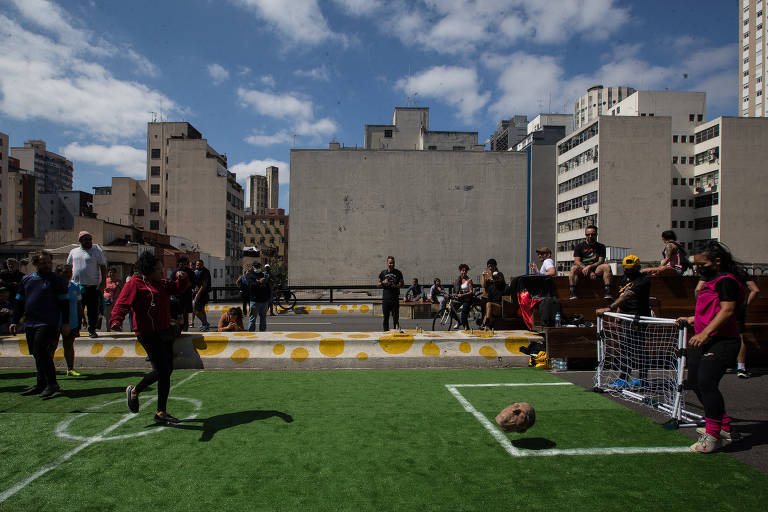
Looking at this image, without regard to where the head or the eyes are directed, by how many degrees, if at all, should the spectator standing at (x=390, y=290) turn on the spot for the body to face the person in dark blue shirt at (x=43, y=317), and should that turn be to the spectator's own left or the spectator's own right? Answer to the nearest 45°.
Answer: approximately 45° to the spectator's own right

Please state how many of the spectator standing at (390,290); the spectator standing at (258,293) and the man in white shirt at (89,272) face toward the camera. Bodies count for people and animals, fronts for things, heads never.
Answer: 3

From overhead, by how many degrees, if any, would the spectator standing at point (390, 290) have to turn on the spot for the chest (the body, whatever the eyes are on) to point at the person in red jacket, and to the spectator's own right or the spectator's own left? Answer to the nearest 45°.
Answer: approximately 45° to the spectator's own right

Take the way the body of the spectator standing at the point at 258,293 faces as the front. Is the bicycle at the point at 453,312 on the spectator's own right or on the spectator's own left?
on the spectator's own left

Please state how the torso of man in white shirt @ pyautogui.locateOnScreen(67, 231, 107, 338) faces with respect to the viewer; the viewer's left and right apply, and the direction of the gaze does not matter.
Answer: facing the viewer

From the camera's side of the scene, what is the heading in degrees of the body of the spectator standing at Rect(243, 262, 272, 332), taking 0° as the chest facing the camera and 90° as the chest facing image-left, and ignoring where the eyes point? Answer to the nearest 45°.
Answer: approximately 0°

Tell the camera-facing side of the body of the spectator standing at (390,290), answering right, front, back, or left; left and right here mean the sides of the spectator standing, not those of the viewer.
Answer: front

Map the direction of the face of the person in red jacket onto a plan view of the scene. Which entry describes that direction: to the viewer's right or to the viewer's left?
to the viewer's right

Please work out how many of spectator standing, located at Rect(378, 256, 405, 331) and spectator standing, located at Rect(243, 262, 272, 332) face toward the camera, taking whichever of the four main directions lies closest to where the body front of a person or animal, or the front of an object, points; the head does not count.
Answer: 2
